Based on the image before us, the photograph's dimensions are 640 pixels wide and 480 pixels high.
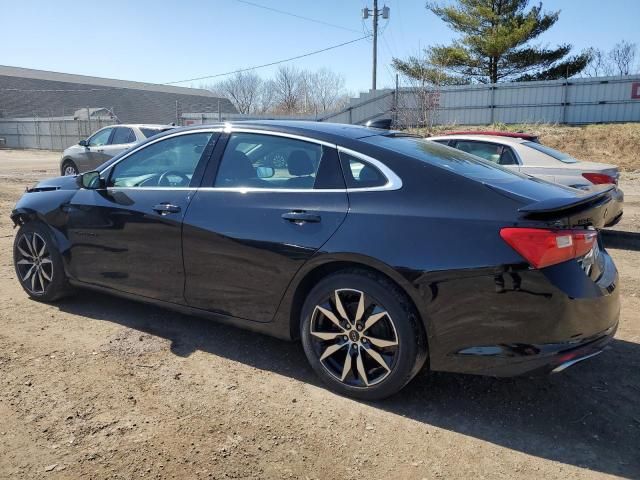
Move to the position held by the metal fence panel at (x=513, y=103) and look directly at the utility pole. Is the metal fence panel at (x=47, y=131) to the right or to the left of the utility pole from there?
left

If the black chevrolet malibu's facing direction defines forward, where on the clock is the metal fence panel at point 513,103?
The metal fence panel is roughly at 2 o'clock from the black chevrolet malibu.

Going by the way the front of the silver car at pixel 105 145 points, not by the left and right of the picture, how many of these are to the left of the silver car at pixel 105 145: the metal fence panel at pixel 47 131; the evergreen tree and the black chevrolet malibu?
1

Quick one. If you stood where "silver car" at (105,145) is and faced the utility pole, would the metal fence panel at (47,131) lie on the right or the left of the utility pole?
left

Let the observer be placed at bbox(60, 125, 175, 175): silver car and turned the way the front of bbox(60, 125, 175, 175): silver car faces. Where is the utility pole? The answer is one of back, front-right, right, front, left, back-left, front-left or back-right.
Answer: back-right

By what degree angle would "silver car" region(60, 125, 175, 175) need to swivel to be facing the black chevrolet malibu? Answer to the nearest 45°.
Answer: approximately 90° to its left

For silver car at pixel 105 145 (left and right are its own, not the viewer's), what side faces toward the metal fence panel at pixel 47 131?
right

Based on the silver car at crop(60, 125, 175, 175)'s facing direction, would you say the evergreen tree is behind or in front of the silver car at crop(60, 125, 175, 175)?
behind

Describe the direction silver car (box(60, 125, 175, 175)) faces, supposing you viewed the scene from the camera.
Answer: facing to the left of the viewer

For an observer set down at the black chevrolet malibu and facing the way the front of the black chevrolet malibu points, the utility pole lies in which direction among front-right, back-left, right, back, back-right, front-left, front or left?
front-right

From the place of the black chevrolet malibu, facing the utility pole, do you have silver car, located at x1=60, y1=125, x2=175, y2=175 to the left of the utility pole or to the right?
left

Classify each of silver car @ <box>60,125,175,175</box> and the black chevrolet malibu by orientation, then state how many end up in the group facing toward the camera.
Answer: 0

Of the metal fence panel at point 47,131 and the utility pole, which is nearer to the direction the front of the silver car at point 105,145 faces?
the metal fence panel

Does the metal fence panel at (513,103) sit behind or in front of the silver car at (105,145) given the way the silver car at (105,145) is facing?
behind

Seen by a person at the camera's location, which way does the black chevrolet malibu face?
facing away from the viewer and to the left of the viewer
